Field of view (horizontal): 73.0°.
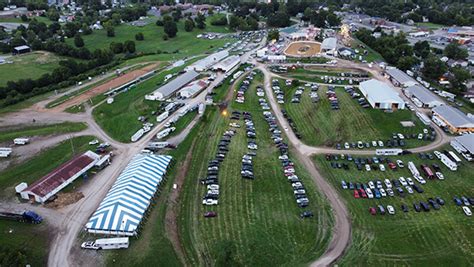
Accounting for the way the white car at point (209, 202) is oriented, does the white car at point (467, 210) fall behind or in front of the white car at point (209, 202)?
in front

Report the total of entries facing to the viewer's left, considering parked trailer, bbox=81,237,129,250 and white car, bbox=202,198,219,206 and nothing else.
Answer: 1

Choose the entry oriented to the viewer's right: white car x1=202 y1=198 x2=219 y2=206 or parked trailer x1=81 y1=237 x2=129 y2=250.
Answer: the white car

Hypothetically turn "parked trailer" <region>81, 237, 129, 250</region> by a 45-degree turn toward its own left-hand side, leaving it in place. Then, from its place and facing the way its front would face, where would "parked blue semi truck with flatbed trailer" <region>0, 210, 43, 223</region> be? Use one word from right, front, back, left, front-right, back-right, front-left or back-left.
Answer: right

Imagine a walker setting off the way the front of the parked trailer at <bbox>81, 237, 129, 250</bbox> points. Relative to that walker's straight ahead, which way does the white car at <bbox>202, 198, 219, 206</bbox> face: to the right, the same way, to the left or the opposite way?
the opposite way

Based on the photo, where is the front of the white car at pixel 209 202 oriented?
to the viewer's right

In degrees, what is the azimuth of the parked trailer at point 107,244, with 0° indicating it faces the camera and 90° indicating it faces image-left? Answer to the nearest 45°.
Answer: approximately 90°

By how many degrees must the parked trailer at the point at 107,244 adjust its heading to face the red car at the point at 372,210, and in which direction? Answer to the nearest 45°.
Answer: approximately 180°

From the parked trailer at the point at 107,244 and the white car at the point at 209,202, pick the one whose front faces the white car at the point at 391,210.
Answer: the white car at the point at 209,202
